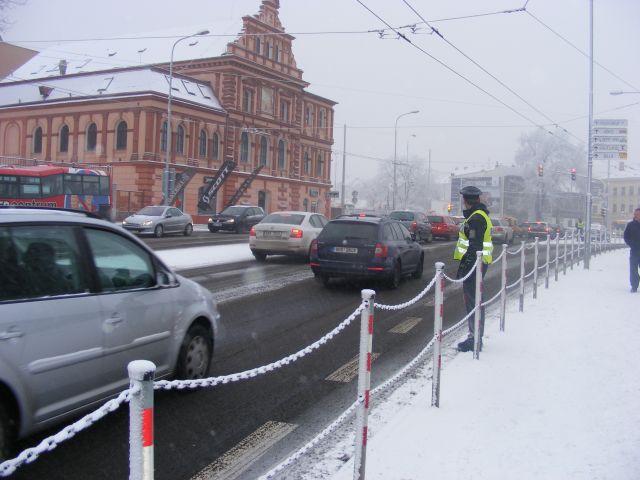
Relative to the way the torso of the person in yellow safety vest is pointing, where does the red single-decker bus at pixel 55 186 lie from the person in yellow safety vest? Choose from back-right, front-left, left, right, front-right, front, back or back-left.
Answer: front-right

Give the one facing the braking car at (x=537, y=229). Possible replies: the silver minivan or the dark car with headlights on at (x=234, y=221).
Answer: the silver minivan

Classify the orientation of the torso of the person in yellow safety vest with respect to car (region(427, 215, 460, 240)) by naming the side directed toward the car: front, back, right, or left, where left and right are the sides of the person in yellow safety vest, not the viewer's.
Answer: right

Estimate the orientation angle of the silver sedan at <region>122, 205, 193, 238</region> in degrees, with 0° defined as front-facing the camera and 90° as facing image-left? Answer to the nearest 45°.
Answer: approximately 45°

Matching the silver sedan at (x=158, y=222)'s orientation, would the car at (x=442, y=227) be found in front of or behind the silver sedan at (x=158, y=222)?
behind

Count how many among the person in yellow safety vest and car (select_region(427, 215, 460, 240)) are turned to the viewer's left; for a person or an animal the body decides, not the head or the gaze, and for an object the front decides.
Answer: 1

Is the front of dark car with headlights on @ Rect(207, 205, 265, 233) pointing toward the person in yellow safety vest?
no

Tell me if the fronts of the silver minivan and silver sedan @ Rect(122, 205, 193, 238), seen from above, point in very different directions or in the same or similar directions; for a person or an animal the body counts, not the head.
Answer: very different directions

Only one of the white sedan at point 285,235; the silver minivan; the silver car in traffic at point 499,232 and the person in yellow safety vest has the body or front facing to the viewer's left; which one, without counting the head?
the person in yellow safety vest

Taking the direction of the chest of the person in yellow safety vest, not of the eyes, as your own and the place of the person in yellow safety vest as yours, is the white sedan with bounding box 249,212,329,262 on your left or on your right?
on your right

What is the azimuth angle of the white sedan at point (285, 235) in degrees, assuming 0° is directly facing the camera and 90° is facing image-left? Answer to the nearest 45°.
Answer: approximately 225°

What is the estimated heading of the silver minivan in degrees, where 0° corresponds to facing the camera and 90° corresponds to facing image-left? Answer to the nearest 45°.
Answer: approximately 225°

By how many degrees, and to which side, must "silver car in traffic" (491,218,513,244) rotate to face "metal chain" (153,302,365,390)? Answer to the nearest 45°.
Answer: approximately 135° to its right

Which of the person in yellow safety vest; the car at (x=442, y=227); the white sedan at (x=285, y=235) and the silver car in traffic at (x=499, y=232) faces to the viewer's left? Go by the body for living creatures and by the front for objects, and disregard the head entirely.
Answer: the person in yellow safety vest

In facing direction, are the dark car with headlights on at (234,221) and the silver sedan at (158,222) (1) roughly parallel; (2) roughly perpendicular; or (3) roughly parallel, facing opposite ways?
roughly parallel
